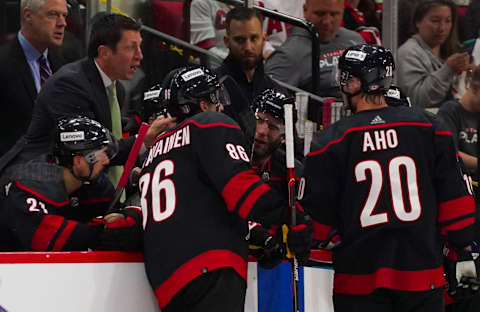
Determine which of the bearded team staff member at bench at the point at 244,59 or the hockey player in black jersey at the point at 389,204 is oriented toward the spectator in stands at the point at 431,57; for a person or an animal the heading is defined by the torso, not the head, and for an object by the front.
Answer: the hockey player in black jersey

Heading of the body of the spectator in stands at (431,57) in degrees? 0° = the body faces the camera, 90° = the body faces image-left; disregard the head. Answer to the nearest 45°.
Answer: approximately 315°

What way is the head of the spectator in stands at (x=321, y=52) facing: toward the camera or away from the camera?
toward the camera

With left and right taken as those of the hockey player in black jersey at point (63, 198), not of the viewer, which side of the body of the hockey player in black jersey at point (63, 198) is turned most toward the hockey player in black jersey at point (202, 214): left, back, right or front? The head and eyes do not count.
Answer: front

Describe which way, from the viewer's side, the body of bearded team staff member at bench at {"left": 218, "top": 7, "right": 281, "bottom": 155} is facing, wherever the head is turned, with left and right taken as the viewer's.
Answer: facing the viewer

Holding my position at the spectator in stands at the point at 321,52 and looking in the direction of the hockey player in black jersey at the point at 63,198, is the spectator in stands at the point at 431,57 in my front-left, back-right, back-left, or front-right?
back-left

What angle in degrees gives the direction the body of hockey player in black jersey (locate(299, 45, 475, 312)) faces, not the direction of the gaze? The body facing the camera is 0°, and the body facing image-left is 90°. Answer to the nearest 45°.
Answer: approximately 180°

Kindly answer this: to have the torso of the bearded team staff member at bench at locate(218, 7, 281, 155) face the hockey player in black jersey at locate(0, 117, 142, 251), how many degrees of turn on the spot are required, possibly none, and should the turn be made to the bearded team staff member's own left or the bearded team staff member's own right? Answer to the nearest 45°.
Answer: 0° — they already face them

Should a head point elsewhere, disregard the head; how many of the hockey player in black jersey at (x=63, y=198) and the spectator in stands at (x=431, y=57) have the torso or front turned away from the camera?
0

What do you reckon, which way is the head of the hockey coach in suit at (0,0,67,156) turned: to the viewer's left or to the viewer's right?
to the viewer's right

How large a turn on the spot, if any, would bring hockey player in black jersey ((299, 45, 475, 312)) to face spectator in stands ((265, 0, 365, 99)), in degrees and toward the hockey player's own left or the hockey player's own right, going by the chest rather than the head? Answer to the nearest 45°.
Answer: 0° — they already face them

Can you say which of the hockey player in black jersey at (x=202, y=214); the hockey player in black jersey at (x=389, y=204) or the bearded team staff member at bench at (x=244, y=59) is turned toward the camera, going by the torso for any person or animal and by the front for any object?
the bearded team staff member at bench

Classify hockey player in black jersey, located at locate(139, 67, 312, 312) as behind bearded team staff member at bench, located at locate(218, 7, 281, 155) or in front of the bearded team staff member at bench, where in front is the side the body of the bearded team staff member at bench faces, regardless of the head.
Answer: in front

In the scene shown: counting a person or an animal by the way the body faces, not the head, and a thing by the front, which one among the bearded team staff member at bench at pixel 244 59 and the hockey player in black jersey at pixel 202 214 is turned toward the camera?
the bearded team staff member at bench

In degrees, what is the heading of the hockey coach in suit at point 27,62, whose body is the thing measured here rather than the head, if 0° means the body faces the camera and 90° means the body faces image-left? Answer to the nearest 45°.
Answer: approximately 315°

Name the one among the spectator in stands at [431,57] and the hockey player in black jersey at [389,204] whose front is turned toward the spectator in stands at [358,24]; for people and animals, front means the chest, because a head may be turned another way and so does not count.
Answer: the hockey player in black jersey

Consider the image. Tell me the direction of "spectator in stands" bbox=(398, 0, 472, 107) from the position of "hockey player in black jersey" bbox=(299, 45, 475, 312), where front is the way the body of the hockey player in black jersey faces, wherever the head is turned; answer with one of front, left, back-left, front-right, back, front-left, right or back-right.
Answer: front
